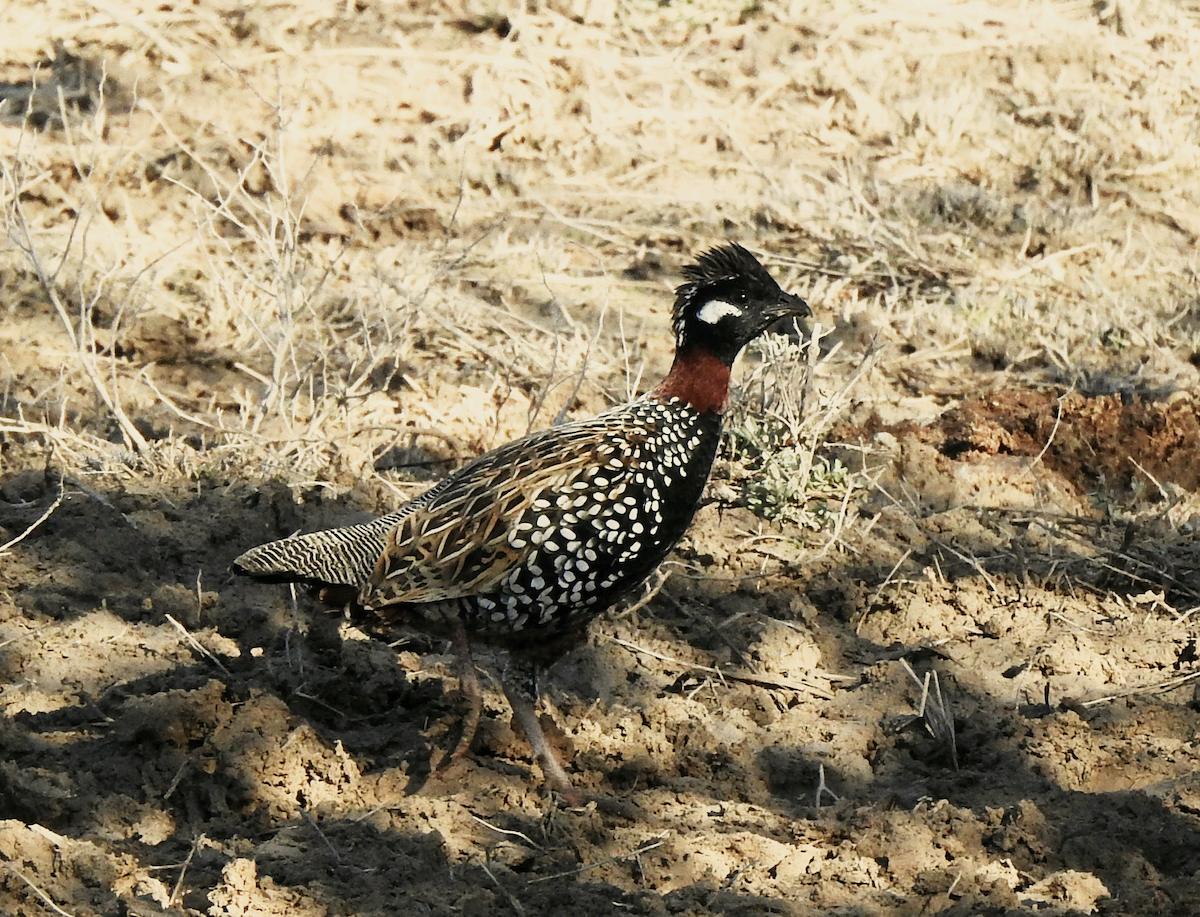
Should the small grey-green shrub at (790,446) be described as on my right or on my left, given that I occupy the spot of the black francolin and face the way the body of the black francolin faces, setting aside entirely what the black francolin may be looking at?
on my left

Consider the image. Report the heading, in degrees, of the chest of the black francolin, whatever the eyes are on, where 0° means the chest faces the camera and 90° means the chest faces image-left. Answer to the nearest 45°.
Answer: approximately 270°
